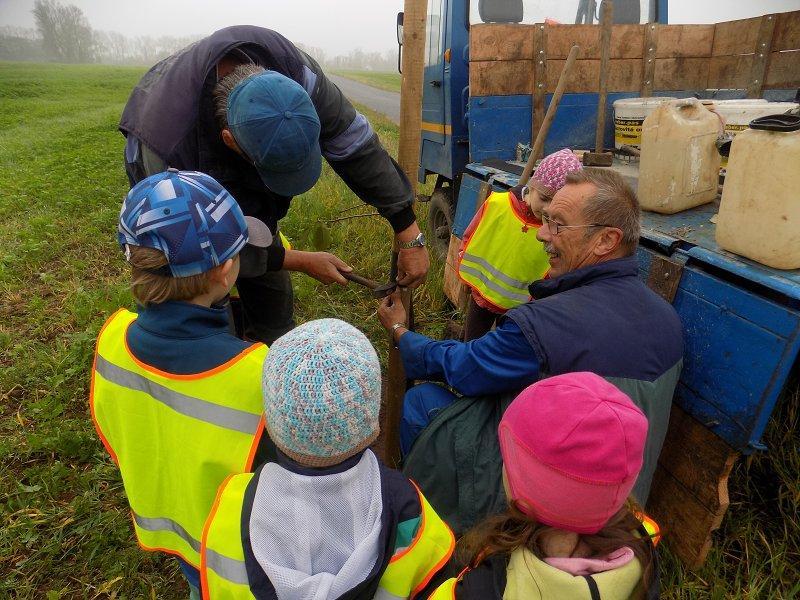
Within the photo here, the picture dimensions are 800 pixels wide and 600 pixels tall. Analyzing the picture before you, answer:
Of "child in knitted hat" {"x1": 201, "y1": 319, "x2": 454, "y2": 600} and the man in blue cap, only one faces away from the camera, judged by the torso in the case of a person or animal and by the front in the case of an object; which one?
the child in knitted hat

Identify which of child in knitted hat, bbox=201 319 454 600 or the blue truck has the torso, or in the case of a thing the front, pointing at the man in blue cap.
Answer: the child in knitted hat

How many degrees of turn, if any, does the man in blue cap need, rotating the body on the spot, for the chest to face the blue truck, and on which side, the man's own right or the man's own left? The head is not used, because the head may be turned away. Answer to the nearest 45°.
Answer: approximately 90° to the man's own left

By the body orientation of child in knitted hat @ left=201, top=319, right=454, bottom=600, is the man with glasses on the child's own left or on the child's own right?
on the child's own right

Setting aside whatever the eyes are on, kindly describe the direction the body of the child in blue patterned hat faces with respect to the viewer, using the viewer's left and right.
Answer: facing away from the viewer and to the right of the viewer

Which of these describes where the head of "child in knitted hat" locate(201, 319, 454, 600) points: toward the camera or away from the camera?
away from the camera

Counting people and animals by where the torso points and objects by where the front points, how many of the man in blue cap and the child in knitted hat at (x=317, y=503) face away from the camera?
1

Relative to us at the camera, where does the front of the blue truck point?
facing away from the viewer and to the left of the viewer

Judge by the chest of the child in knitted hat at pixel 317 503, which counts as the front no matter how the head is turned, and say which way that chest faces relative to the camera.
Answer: away from the camera

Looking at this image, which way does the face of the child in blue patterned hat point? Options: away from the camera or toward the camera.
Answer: away from the camera

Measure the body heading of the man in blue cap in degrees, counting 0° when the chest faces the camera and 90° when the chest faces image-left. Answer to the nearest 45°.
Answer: approximately 315°

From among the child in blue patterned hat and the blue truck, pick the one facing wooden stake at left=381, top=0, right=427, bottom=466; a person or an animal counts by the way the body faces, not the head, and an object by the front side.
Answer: the child in blue patterned hat

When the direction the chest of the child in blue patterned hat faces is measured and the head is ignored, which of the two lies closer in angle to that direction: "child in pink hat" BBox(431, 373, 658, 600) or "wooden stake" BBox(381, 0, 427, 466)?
the wooden stake
